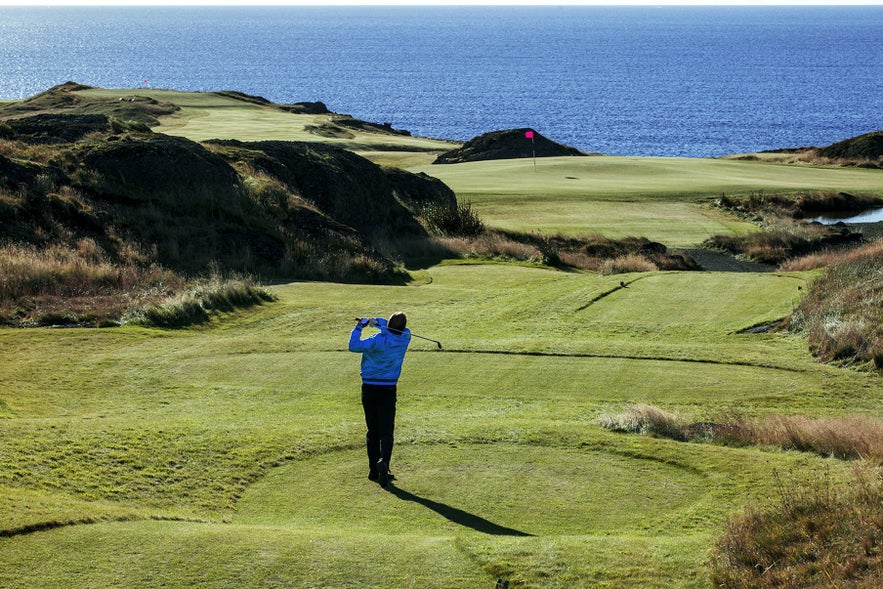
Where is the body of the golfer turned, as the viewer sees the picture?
away from the camera

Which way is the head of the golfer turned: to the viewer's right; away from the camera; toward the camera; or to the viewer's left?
away from the camera
